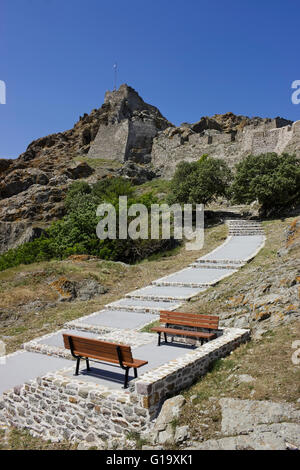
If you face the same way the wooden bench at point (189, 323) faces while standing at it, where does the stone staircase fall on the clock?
The stone staircase is roughly at 5 o'clock from the wooden bench.

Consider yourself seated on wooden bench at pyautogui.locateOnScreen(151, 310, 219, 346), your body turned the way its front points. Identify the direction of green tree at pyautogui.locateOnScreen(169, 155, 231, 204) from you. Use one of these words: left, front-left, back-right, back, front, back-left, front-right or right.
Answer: back-right

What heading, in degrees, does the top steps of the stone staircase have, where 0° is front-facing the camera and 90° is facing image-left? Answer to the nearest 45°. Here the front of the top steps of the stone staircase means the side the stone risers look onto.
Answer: approximately 0°

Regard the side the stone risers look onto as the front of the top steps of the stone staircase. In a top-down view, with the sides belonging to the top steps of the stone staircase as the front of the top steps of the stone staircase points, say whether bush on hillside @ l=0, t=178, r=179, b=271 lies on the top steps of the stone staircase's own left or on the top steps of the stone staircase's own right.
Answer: on the stone staircase's own right

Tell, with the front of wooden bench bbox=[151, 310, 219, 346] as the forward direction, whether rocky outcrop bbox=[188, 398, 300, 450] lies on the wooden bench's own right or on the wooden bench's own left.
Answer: on the wooden bench's own left

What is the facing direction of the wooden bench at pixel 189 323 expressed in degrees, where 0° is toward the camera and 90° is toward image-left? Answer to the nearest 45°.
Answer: approximately 45°

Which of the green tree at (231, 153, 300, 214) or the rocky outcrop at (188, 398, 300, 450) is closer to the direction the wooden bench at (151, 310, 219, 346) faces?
the rocky outcrop

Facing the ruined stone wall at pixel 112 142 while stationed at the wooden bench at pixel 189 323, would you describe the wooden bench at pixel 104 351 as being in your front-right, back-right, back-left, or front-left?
back-left
